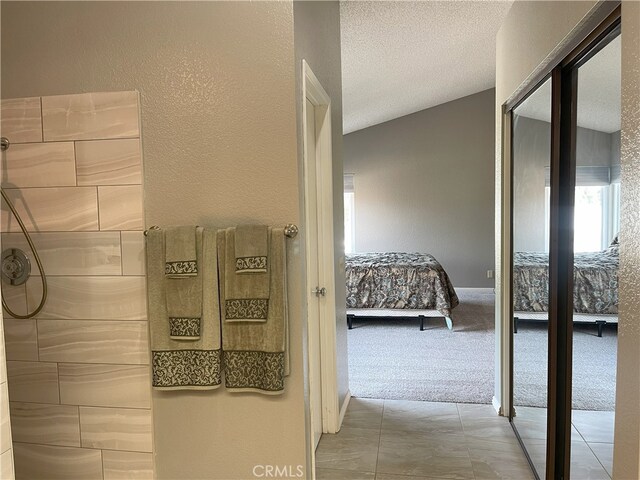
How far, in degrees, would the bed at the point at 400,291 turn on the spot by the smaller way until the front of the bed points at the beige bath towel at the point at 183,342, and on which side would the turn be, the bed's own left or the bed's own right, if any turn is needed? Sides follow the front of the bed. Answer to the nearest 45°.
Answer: approximately 90° to the bed's own right

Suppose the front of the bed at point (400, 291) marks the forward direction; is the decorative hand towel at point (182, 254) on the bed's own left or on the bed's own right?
on the bed's own right

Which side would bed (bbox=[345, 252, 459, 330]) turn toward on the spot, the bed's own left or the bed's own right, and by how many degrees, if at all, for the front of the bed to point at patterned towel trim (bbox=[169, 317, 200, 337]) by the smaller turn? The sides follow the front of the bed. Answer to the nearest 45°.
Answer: approximately 90° to the bed's own right

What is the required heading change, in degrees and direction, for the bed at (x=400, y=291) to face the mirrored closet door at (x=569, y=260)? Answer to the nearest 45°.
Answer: approximately 90° to its right

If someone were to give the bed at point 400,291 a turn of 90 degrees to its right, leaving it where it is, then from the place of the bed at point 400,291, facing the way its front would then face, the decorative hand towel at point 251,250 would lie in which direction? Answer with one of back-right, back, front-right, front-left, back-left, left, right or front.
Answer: front

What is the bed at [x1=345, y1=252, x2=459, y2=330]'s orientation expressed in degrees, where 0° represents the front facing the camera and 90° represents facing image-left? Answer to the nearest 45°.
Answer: approximately 270°

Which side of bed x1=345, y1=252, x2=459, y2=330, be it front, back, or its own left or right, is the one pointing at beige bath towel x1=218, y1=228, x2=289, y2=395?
right

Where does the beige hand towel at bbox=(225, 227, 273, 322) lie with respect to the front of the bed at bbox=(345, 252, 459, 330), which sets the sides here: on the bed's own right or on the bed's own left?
on the bed's own right

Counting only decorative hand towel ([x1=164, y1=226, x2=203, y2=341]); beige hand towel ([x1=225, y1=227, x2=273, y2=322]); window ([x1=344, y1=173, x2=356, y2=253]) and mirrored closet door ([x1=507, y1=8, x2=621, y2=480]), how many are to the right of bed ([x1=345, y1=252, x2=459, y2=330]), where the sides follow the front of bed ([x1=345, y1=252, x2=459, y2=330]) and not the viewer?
3

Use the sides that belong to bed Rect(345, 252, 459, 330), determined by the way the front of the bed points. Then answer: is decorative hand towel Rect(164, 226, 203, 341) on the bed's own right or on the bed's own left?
on the bed's own right
